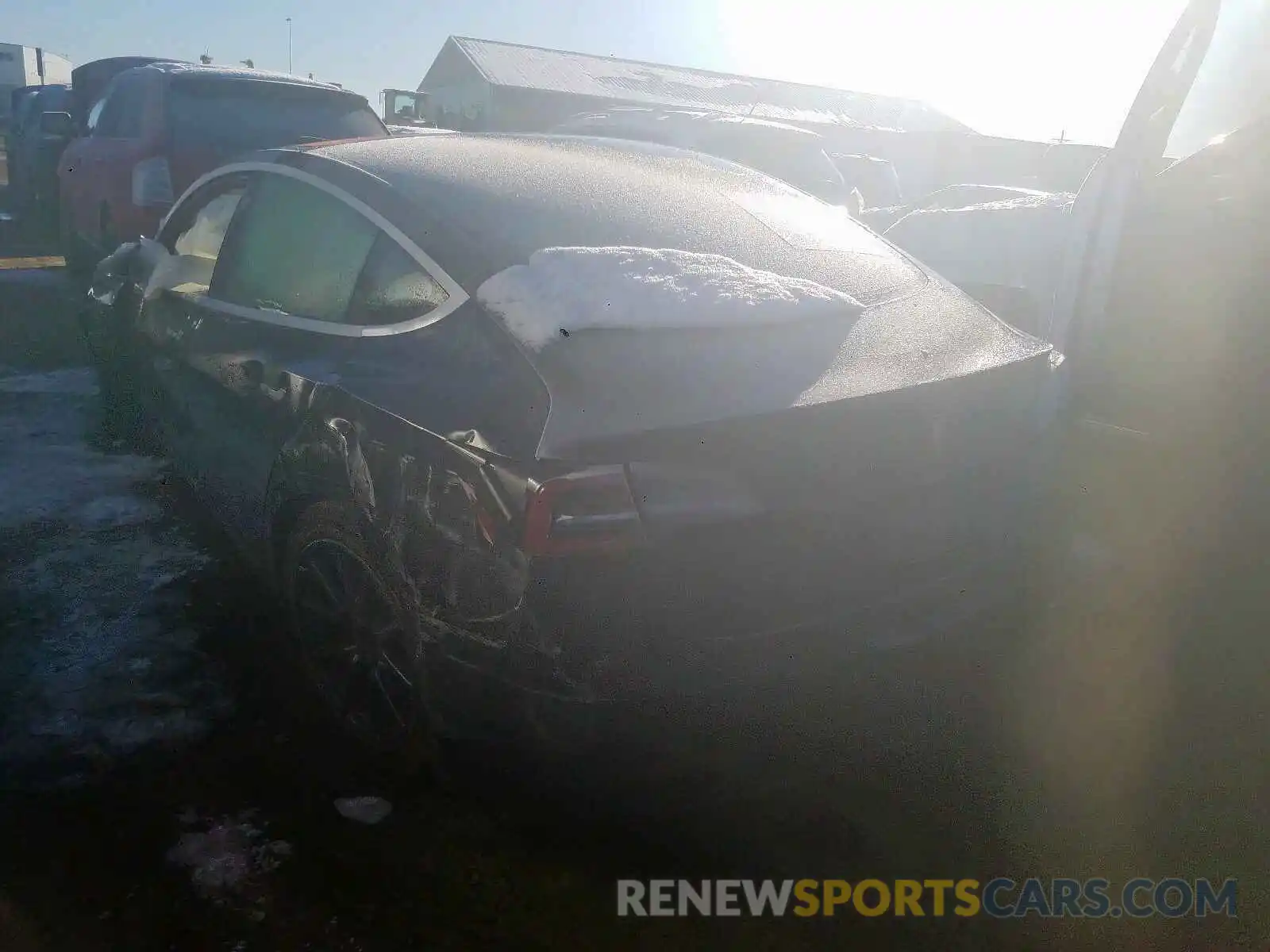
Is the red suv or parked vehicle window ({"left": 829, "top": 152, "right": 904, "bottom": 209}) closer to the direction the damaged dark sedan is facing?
the red suv

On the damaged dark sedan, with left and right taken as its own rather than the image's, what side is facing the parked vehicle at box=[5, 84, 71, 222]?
front

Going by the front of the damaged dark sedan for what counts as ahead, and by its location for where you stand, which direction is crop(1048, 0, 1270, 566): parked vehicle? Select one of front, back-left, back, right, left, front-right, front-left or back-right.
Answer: right

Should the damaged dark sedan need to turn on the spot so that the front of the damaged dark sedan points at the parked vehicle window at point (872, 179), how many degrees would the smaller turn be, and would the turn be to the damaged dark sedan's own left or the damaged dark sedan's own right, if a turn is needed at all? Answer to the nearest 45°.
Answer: approximately 45° to the damaged dark sedan's own right

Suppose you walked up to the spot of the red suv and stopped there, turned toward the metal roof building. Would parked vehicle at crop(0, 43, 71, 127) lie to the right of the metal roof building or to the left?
left

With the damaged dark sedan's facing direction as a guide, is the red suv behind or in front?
in front

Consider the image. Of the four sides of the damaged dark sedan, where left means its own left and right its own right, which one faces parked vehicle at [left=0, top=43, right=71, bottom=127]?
front

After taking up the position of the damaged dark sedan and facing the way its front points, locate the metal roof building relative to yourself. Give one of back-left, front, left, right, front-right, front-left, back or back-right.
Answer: front-right

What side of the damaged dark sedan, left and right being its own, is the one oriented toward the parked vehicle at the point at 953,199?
right

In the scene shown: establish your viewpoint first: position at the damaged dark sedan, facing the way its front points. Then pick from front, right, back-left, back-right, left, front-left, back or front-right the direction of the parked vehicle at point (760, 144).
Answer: front-right

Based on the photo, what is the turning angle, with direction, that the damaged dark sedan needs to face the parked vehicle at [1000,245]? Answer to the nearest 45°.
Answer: approximately 90° to its right

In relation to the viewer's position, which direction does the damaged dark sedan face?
facing away from the viewer and to the left of the viewer
